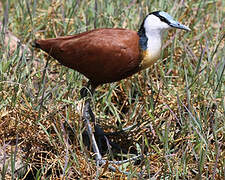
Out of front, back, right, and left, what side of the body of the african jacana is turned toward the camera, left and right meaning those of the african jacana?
right
